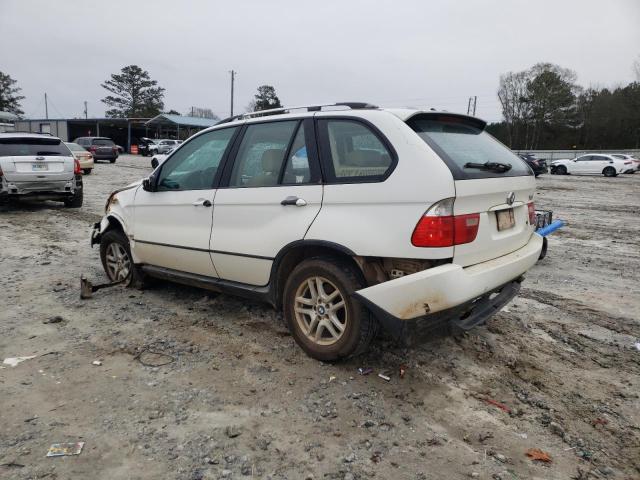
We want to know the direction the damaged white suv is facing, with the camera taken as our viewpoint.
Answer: facing away from the viewer and to the left of the viewer

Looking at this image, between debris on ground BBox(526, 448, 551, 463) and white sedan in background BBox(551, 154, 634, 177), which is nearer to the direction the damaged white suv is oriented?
the white sedan in background

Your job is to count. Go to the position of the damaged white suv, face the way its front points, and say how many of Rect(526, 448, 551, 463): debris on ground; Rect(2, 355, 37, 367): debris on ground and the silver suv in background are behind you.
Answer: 1

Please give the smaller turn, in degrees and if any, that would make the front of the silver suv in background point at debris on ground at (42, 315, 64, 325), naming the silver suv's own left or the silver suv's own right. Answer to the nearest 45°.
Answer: approximately 180°

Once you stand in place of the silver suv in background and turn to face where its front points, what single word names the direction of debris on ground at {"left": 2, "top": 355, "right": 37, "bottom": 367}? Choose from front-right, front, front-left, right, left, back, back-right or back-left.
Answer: back

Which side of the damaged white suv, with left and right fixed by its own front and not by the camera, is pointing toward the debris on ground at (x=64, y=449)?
left

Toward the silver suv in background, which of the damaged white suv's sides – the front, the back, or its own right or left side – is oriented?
front

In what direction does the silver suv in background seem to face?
away from the camera

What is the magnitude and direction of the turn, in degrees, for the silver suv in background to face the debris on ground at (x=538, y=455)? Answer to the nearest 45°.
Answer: approximately 180°
